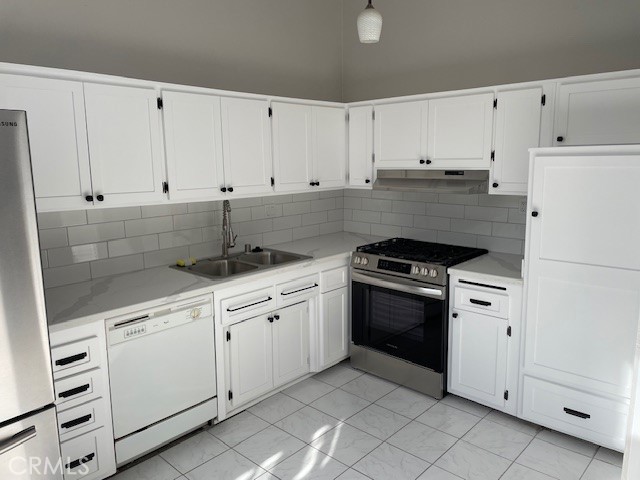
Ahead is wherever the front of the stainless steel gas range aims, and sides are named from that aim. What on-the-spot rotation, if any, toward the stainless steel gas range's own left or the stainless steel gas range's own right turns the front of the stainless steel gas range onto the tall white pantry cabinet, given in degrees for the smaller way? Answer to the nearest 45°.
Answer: approximately 90° to the stainless steel gas range's own left

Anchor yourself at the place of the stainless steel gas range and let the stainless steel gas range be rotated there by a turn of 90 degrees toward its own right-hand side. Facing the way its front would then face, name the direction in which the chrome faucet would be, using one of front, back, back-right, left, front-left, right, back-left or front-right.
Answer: front-left

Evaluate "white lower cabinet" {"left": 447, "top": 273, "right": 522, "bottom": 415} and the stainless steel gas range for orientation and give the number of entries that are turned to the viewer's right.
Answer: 0

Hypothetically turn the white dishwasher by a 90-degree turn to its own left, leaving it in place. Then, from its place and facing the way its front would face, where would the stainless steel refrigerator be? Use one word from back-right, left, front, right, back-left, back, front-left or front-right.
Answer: back

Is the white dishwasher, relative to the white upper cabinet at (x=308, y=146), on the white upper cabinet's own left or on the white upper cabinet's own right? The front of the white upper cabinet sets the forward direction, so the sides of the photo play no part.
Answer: on the white upper cabinet's own right

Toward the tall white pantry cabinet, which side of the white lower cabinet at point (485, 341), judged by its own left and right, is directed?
left

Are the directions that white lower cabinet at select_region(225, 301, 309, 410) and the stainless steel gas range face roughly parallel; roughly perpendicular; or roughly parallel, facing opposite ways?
roughly perpendicular

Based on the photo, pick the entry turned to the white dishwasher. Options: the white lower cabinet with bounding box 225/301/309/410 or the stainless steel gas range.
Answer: the stainless steel gas range

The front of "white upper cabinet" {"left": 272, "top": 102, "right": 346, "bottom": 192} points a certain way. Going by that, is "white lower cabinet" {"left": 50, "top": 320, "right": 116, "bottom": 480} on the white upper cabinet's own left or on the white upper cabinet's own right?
on the white upper cabinet's own right

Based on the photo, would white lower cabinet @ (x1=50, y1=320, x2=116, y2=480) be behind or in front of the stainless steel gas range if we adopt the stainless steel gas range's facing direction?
in front
